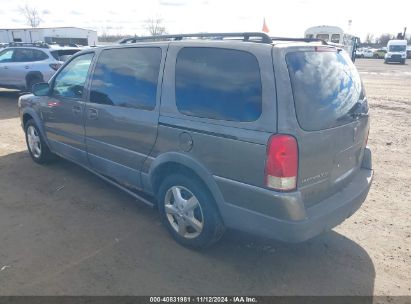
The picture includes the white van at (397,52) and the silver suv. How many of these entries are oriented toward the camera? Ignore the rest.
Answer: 1

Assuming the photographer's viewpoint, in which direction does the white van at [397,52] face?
facing the viewer

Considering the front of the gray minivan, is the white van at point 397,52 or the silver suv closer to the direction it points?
the silver suv

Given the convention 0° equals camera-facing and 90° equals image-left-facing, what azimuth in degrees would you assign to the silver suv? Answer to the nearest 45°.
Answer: approximately 135°

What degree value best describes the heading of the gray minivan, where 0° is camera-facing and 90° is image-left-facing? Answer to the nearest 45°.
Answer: approximately 135°

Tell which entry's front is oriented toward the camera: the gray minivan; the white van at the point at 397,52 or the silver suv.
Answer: the white van

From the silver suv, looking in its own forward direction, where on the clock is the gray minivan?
The gray minivan is roughly at 7 o'clock from the silver suv.

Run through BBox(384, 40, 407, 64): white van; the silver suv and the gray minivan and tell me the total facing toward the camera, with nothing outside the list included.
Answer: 1

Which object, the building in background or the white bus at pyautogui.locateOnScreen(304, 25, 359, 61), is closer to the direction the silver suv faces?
the building in background

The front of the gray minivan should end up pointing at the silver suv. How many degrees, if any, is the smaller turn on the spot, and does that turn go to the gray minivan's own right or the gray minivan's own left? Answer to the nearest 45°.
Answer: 0° — it already faces it

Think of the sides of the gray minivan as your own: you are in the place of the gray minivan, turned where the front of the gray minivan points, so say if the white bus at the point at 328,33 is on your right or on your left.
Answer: on your right

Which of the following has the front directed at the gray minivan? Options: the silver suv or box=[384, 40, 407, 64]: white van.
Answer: the white van
